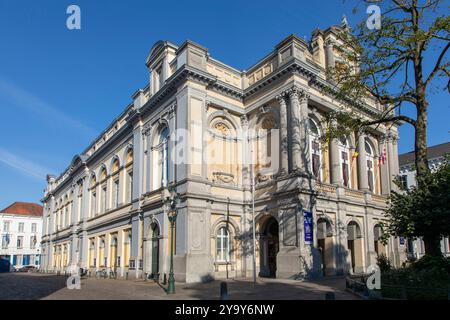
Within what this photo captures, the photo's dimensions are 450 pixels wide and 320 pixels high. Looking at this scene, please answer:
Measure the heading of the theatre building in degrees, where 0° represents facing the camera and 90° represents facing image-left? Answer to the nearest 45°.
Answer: approximately 315°
